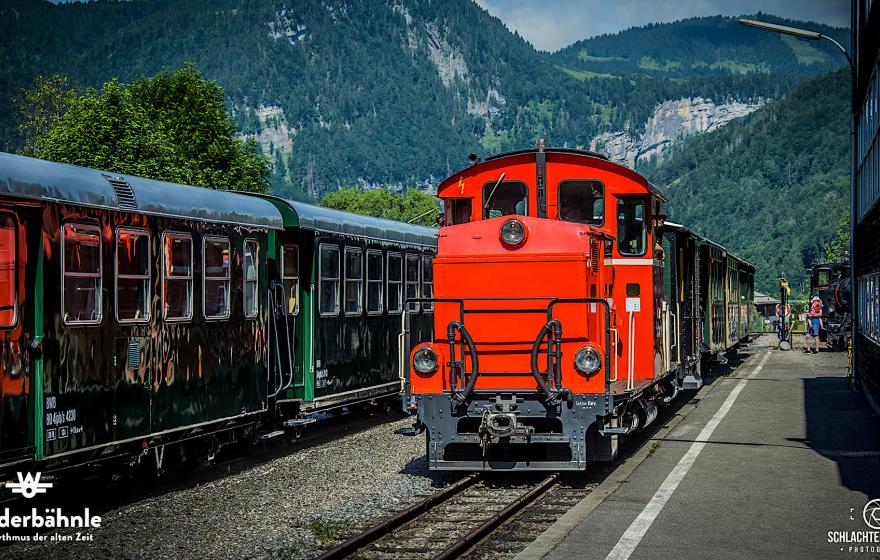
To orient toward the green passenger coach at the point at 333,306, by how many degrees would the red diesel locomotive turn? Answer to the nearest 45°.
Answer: approximately 135° to its right

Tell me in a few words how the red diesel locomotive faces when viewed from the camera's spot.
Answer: facing the viewer
